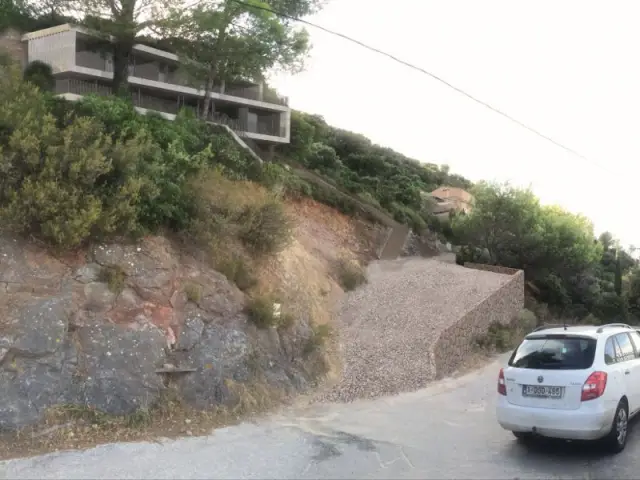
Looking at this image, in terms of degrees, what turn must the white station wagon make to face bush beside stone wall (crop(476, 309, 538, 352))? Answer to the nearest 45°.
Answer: approximately 45° to its left

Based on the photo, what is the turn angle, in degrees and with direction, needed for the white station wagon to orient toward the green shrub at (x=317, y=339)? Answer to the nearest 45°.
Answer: approximately 90° to its left

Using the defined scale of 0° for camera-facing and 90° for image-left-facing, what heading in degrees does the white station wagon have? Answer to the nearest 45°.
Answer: approximately 225°

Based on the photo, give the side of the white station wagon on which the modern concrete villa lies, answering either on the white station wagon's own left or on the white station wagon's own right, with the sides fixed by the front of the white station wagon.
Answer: on the white station wagon's own left

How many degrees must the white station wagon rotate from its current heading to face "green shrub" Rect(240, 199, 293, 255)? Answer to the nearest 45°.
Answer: approximately 90° to its left
